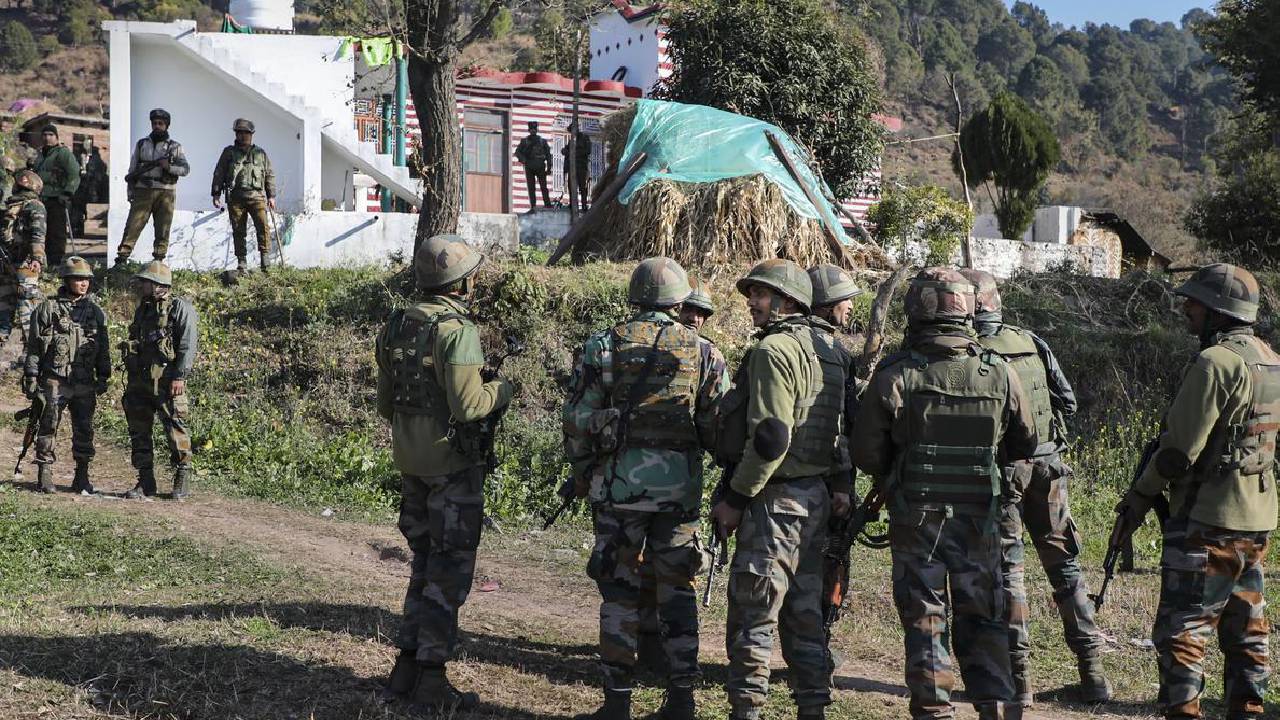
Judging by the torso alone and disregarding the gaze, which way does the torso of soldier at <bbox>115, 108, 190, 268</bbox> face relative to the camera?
toward the camera

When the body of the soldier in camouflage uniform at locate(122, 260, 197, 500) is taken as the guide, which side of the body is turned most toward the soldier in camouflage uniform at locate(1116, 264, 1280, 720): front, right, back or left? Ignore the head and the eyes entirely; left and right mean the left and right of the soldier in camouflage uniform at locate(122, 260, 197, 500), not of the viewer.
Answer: left

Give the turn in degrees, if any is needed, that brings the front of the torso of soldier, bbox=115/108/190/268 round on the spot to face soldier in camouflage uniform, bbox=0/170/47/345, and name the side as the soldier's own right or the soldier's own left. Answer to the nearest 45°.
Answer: approximately 90° to the soldier's own right

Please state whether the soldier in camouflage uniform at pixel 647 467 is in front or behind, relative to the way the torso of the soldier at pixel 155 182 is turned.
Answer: in front

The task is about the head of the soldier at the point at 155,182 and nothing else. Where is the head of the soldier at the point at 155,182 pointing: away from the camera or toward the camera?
toward the camera

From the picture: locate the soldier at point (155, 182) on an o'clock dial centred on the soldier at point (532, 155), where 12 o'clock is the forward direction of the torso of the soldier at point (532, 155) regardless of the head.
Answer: the soldier at point (155, 182) is roughly at 1 o'clock from the soldier at point (532, 155).

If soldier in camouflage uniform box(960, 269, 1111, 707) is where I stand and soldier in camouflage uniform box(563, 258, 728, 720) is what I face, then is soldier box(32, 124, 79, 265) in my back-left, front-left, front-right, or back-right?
front-right

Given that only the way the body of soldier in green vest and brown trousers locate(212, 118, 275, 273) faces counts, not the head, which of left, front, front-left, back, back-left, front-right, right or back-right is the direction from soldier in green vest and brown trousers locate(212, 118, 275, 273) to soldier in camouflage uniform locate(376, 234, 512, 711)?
front

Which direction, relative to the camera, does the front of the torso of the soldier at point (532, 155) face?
toward the camera

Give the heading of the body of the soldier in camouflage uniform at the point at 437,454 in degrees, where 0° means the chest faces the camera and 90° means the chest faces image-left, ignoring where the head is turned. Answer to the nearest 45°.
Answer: approximately 225°

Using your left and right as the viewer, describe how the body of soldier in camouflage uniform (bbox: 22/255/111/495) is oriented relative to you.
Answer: facing the viewer

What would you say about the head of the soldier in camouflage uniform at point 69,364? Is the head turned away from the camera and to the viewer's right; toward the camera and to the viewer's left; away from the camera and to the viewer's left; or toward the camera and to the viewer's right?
toward the camera and to the viewer's right

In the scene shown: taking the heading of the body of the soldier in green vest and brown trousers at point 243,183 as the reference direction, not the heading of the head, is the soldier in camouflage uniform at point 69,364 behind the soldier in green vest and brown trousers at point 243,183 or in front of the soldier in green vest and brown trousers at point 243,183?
in front

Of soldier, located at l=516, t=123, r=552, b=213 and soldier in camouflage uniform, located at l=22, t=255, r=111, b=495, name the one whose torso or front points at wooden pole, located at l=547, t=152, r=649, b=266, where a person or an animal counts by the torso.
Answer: the soldier

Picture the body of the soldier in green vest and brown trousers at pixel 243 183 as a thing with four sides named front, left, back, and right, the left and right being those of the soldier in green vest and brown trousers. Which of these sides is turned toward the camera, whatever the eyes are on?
front

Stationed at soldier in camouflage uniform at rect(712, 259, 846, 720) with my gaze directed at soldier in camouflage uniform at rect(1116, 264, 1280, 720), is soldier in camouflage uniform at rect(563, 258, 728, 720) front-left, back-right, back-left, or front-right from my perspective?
back-left
